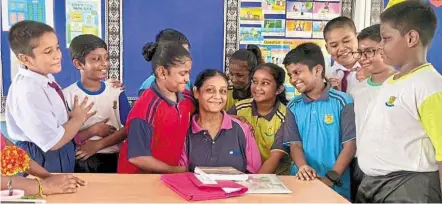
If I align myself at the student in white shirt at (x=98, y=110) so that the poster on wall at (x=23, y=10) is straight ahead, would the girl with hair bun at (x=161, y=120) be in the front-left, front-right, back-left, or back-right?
back-right

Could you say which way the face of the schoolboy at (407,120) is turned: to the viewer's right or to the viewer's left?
to the viewer's left

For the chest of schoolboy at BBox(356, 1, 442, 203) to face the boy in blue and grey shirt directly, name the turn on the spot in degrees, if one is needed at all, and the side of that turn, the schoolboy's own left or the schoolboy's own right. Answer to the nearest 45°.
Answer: approximately 90° to the schoolboy's own right

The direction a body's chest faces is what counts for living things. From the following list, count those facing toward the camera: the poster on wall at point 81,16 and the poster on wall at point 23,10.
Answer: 2

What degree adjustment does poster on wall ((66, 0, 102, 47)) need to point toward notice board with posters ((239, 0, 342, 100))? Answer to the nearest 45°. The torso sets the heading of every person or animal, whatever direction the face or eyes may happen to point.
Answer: approximately 90° to its left

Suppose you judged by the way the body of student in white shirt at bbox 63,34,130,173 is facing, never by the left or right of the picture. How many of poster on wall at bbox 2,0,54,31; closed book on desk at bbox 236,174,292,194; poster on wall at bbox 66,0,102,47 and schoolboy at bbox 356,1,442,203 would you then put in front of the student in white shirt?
2

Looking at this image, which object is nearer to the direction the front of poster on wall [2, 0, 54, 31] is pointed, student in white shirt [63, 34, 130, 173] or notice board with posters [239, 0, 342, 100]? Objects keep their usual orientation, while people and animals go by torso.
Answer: the student in white shirt

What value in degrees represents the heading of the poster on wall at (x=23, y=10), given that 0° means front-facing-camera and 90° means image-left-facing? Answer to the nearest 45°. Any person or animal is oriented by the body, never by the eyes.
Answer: approximately 0°
